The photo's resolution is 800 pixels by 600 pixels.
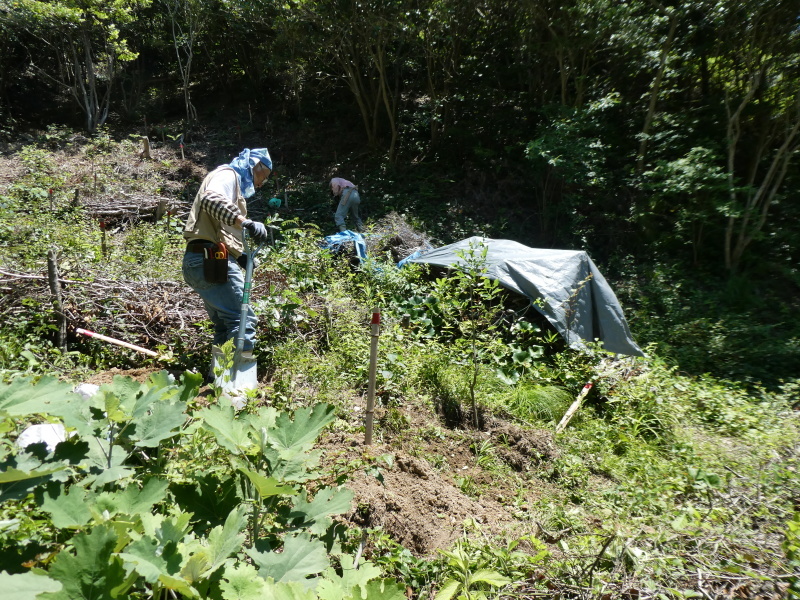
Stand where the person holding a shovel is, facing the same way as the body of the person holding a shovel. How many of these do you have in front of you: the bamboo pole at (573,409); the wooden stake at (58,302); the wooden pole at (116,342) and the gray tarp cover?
2

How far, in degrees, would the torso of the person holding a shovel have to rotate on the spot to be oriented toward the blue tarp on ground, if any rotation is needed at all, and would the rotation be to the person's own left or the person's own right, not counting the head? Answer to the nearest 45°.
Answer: approximately 45° to the person's own left

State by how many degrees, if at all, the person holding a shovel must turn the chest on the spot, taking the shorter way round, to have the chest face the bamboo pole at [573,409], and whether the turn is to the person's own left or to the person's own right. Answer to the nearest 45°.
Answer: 0° — they already face it
